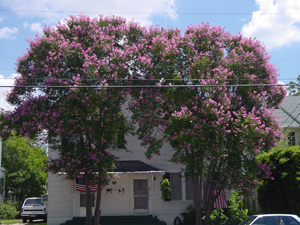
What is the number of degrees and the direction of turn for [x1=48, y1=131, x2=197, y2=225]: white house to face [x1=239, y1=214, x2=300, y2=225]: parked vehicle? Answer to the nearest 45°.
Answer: approximately 45° to its left

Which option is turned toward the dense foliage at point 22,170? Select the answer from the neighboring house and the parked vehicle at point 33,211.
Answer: the parked vehicle

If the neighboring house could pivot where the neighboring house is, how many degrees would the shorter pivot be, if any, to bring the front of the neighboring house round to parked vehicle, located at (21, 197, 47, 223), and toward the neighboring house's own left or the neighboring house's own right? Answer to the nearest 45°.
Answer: approximately 45° to the neighboring house's own right

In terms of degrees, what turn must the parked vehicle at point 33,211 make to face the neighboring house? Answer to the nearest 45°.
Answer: approximately 90° to its right

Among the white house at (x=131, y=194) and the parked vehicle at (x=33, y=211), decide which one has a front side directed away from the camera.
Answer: the parked vehicle

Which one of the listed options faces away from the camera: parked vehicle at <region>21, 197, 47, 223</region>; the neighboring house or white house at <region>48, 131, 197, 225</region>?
the parked vehicle

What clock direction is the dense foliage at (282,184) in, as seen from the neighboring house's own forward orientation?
The dense foliage is roughly at 12 o'clock from the neighboring house.

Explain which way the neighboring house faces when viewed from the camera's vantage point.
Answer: facing the viewer

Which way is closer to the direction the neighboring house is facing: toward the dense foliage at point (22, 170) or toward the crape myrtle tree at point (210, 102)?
the crape myrtle tree

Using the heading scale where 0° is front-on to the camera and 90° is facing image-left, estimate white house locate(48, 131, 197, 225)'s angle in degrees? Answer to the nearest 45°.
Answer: approximately 0°

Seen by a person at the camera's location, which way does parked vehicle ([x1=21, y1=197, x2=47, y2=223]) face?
facing away from the viewer

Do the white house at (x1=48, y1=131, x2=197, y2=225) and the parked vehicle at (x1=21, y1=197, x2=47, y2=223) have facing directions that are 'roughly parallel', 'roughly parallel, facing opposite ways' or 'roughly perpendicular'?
roughly parallel, facing opposite ways

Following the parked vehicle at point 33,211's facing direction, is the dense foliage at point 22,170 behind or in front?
in front

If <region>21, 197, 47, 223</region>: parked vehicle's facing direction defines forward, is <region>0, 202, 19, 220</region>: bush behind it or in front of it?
in front
